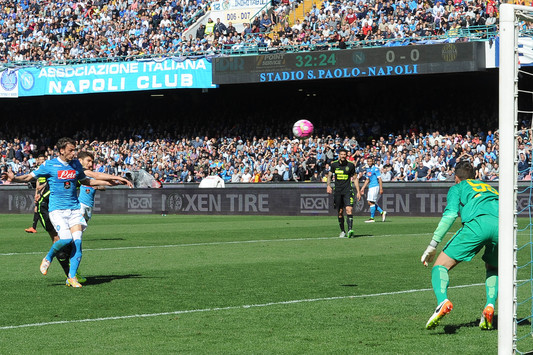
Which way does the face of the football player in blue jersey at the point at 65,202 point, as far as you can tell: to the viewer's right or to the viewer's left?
to the viewer's right

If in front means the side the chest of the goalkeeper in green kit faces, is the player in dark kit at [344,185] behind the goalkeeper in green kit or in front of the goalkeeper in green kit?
in front

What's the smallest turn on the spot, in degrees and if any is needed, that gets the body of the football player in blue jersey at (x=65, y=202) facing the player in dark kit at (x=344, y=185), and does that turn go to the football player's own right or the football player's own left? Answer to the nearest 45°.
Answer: approximately 90° to the football player's own left

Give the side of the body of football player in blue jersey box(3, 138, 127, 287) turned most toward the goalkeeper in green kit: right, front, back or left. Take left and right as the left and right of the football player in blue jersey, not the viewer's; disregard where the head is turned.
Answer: front

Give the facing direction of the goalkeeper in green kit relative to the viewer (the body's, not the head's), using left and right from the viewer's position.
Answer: facing away from the viewer and to the left of the viewer

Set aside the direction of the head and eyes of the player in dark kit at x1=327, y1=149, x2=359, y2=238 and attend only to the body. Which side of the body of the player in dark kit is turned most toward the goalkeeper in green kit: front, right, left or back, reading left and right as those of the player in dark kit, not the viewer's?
front

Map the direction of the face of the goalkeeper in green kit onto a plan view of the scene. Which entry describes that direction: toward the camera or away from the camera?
away from the camera
